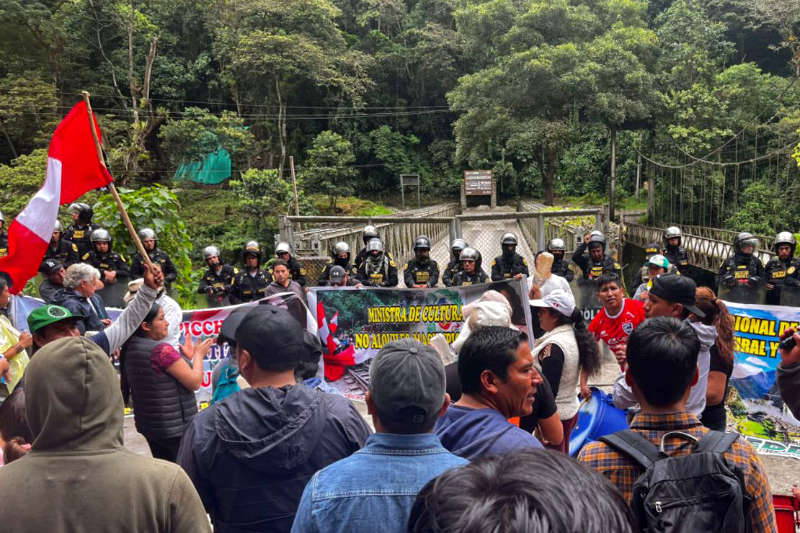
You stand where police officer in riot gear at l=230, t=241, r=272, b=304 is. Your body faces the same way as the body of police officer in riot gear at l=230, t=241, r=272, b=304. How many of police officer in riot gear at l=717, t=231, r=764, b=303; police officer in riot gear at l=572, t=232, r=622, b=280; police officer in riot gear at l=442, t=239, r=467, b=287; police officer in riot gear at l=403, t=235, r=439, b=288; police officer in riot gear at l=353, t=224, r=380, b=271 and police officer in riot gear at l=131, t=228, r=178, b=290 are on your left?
5

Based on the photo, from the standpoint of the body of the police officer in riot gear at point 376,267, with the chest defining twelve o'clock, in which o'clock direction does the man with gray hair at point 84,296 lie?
The man with gray hair is roughly at 1 o'clock from the police officer in riot gear.

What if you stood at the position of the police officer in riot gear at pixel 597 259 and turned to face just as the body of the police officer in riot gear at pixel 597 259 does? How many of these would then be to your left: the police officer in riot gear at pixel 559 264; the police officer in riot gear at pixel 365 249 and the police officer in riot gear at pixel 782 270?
1

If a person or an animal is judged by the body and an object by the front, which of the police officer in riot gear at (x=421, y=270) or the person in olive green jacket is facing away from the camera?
the person in olive green jacket

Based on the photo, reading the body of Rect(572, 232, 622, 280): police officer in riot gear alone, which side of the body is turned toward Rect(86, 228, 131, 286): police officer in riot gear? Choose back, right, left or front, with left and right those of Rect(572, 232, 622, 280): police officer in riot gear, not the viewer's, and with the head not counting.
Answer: right

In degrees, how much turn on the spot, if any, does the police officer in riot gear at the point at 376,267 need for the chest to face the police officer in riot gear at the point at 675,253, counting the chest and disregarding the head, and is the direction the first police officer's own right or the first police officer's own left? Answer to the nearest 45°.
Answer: approximately 90° to the first police officer's own left

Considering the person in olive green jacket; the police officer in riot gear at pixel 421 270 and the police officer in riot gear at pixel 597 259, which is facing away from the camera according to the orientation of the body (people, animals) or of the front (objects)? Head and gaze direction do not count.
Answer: the person in olive green jacket

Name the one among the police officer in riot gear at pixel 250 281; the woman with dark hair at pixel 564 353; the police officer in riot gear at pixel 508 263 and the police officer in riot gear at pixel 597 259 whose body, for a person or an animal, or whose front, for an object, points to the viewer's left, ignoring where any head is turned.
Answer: the woman with dark hair

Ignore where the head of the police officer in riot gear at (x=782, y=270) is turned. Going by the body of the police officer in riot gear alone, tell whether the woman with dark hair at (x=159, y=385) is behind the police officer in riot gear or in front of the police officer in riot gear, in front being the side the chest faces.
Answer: in front

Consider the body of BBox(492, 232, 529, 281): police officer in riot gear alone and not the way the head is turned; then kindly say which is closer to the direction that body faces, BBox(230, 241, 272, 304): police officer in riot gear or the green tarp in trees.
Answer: the police officer in riot gear

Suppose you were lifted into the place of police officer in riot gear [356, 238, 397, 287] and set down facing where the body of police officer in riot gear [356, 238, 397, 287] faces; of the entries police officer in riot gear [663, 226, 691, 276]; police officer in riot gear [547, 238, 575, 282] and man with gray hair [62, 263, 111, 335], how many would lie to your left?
2

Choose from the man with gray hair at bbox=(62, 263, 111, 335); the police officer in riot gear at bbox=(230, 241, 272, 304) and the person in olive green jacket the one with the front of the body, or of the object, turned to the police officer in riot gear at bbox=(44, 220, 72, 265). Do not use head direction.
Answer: the person in olive green jacket

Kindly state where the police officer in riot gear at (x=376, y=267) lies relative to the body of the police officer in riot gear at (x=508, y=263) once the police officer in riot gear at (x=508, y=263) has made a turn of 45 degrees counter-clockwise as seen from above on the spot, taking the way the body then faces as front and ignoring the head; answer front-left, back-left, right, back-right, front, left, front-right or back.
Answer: back-right
